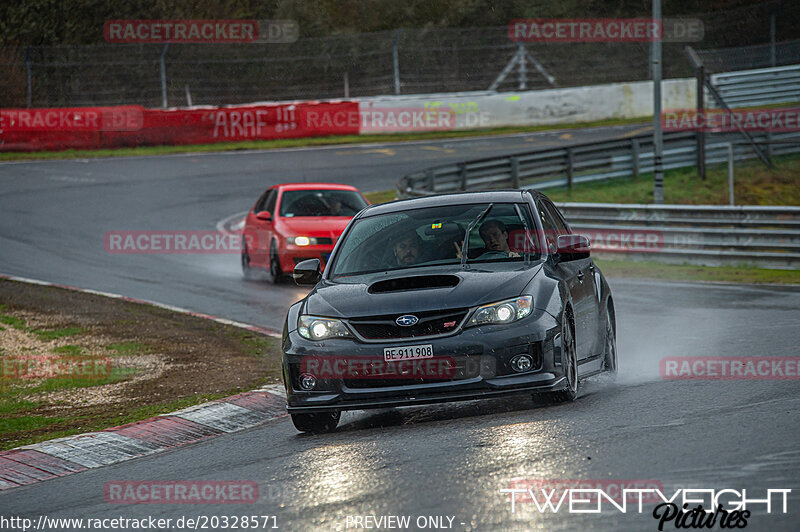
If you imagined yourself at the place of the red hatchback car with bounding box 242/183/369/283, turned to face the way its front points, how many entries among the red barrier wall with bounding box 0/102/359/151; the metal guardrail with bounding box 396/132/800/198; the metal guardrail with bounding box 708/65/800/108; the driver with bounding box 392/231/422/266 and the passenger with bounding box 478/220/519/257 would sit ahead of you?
2

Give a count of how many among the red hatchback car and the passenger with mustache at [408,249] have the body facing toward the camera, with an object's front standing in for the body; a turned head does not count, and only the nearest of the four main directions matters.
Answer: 2

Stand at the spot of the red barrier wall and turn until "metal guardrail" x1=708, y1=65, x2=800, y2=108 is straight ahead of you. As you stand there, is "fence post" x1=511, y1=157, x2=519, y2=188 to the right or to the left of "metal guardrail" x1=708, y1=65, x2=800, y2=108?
right

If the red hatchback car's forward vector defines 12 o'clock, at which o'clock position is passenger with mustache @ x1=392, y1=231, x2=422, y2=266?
The passenger with mustache is roughly at 12 o'clock from the red hatchback car.

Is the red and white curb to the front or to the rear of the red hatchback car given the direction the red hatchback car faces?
to the front

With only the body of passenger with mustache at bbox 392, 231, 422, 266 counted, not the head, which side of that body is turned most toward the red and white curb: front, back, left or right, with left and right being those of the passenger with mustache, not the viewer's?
right

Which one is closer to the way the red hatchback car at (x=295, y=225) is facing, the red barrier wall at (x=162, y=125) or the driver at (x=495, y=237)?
the driver

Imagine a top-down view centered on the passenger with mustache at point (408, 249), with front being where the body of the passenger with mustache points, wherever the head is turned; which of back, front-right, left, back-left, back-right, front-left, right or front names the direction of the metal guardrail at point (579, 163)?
back

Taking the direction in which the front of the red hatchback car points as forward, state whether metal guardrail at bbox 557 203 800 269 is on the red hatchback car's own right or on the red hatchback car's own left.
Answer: on the red hatchback car's own left

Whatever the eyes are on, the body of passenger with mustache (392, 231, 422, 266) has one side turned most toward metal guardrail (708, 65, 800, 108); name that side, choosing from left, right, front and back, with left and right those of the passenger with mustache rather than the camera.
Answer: back

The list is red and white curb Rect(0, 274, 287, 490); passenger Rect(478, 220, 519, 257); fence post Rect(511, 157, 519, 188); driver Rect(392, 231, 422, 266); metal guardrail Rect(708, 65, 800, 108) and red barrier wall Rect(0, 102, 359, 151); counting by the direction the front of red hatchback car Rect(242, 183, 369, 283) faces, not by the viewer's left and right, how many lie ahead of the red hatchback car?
3

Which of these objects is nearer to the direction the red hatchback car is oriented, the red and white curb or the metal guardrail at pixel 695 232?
the red and white curb

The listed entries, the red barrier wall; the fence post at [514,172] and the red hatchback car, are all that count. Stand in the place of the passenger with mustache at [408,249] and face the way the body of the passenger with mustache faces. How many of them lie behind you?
3
